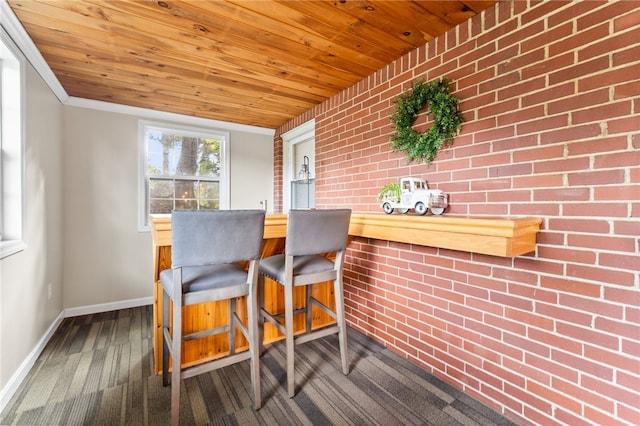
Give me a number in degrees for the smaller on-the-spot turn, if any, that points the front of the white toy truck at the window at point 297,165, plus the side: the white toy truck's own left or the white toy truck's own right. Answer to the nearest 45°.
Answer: approximately 180°

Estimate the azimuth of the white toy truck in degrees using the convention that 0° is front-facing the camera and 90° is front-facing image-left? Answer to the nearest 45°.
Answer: approximately 315°

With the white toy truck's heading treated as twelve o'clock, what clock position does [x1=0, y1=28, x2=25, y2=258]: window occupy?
The window is roughly at 4 o'clock from the white toy truck.

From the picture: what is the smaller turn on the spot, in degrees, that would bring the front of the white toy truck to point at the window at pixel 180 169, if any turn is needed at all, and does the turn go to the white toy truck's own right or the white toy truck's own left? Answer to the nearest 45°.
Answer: approximately 135° to the white toy truck's own right
